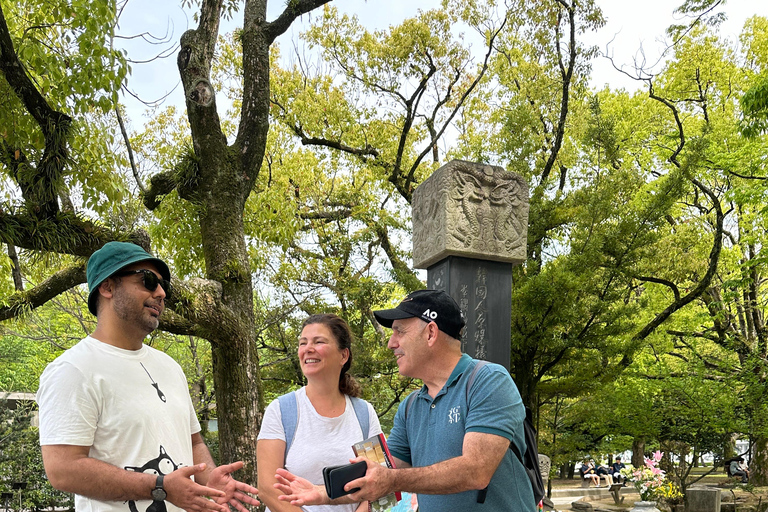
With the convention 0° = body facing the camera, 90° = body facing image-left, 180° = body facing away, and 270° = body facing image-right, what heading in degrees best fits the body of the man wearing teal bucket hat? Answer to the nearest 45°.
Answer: approximately 315°

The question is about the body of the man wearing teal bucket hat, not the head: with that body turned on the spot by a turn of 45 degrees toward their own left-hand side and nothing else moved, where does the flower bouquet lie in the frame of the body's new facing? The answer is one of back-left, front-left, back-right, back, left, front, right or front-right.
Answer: front-left

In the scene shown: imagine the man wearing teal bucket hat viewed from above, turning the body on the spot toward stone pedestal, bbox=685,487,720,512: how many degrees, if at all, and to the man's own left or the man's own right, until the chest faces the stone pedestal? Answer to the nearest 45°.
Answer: approximately 90° to the man's own left

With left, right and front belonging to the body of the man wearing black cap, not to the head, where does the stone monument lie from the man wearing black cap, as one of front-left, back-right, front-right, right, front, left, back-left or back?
back-right

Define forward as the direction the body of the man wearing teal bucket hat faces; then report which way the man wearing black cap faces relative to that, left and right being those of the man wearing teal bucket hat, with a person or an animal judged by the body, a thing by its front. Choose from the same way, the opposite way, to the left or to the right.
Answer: to the right

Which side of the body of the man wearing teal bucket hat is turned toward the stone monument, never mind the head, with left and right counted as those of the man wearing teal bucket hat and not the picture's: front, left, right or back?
left

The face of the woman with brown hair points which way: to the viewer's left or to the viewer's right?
to the viewer's left

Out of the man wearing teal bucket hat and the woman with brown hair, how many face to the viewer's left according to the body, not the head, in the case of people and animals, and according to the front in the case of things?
0

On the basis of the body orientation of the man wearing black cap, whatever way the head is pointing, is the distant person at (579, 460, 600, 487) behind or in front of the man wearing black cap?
behind

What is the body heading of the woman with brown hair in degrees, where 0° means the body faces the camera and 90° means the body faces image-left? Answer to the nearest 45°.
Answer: approximately 0°

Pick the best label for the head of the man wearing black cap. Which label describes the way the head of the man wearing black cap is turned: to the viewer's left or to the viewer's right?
to the viewer's left

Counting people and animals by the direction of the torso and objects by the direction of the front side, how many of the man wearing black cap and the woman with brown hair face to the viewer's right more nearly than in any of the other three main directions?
0
